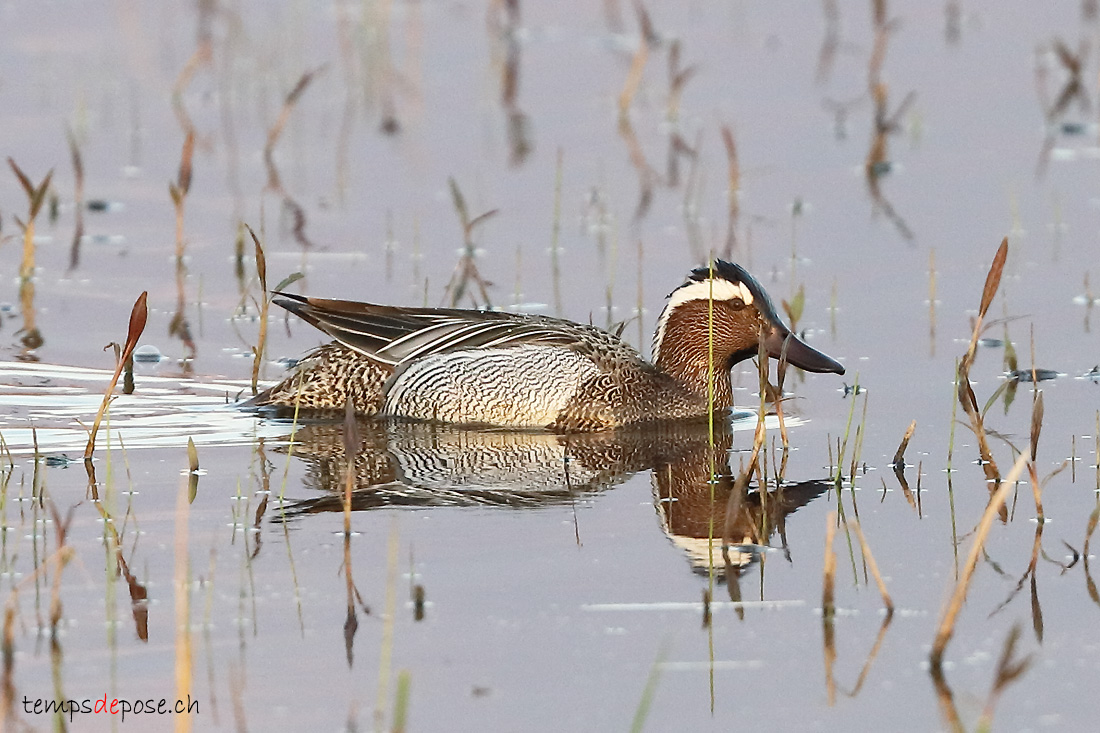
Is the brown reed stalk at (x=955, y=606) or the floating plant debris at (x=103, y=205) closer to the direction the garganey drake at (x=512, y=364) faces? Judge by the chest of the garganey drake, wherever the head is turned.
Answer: the brown reed stalk

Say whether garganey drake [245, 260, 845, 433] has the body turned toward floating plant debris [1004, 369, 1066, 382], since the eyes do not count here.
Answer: yes

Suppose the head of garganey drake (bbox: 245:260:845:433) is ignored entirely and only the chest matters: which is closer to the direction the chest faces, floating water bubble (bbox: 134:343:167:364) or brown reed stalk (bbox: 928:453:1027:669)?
the brown reed stalk

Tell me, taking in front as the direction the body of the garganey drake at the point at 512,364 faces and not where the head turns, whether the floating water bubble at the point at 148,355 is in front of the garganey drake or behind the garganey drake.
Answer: behind

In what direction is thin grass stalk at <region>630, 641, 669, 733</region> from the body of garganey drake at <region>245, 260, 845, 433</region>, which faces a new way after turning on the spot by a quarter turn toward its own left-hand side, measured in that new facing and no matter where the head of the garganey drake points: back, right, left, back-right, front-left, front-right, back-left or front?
back

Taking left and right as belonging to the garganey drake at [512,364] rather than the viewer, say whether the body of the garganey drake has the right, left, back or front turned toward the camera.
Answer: right

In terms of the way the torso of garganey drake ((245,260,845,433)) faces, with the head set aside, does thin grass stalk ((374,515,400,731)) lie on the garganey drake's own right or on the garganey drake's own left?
on the garganey drake's own right

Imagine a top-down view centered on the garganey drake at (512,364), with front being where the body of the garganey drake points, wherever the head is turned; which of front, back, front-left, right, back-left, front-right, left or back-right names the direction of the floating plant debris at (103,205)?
back-left
